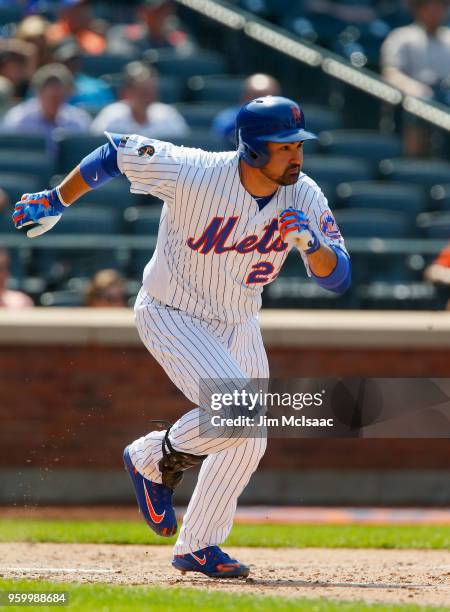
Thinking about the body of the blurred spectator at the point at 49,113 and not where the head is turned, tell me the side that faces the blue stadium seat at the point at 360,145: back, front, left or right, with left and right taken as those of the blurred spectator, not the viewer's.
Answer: left

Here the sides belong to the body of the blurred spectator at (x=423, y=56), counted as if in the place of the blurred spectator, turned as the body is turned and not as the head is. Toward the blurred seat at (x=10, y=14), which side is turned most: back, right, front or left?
right

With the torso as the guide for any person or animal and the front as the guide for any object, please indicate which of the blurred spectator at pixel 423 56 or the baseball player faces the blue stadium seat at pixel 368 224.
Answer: the blurred spectator

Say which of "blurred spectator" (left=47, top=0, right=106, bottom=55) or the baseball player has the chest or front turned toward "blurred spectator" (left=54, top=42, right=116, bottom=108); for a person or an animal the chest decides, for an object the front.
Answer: "blurred spectator" (left=47, top=0, right=106, bottom=55)

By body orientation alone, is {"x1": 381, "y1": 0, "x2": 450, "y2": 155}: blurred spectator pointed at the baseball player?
yes

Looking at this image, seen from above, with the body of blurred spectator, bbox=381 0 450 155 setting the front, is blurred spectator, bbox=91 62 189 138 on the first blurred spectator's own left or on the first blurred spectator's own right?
on the first blurred spectator's own right

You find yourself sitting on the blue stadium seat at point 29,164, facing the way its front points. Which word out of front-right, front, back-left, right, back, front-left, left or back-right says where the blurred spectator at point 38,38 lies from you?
back
